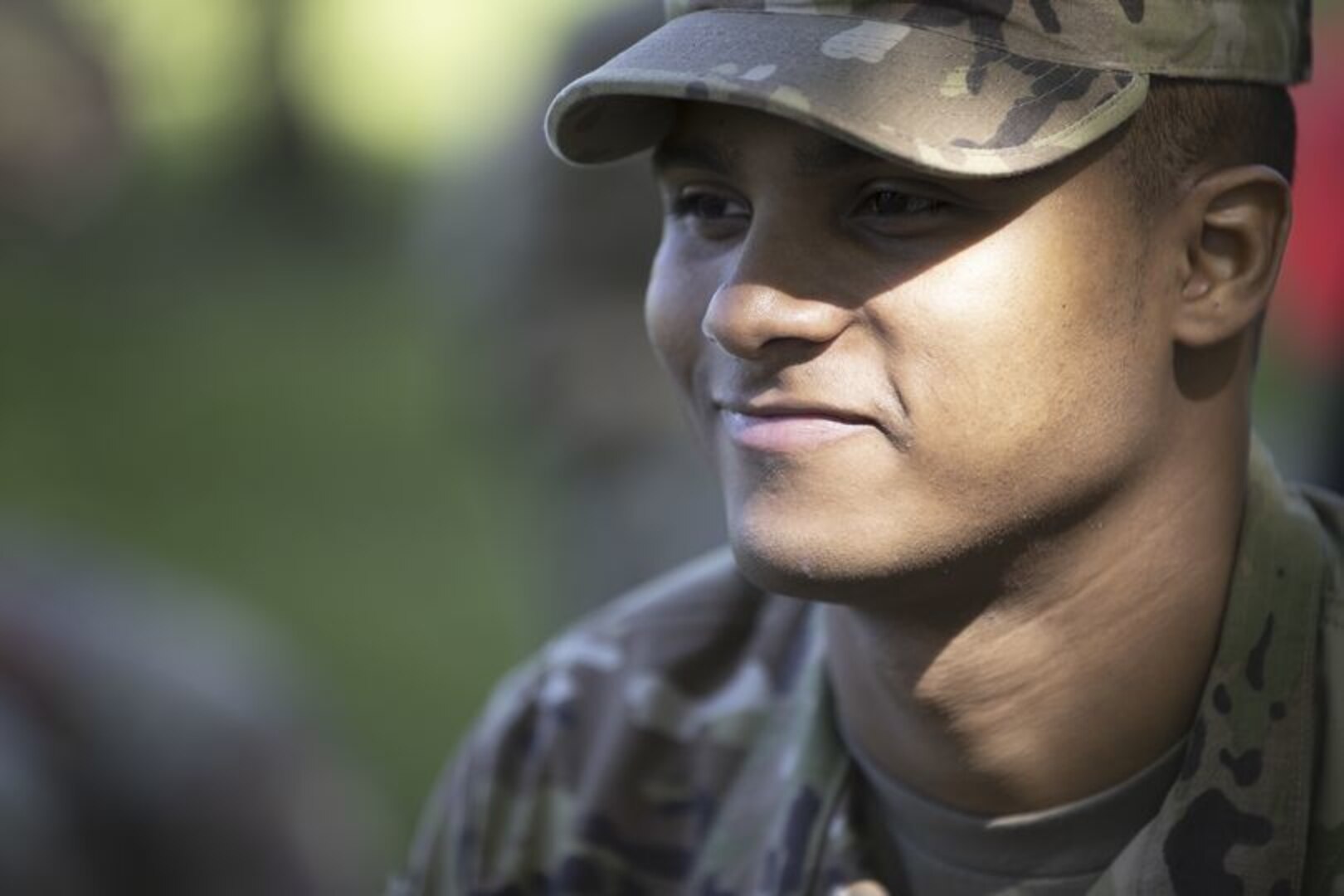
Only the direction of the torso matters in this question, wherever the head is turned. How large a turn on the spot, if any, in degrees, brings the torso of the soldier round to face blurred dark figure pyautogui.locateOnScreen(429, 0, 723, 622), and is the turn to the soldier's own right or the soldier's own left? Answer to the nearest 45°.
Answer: approximately 135° to the soldier's own right

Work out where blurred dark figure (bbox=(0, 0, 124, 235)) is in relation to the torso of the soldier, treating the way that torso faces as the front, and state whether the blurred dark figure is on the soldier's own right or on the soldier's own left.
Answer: on the soldier's own right

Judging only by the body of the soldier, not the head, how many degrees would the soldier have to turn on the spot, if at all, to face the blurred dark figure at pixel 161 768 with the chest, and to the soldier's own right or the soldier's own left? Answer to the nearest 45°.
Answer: approximately 90° to the soldier's own right

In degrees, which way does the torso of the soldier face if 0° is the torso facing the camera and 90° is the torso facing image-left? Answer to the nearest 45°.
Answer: approximately 45°
